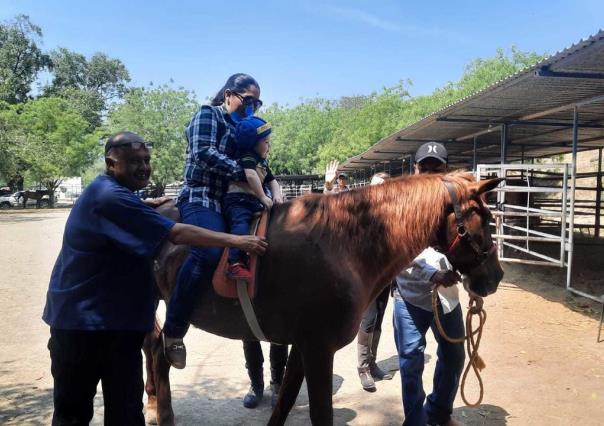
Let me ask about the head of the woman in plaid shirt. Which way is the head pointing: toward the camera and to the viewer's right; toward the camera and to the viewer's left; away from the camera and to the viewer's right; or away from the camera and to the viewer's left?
toward the camera and to the viewer's right

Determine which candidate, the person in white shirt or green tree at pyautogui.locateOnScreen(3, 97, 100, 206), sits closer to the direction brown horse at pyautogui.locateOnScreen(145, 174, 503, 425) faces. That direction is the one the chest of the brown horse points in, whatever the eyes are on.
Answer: the person in white shirt

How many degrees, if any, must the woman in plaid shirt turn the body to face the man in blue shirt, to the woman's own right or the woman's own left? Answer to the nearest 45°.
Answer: approximately 90° to the woman's own right

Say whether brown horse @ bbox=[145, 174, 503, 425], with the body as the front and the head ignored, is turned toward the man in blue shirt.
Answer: no

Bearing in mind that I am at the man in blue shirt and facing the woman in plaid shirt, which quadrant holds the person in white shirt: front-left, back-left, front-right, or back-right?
front-right

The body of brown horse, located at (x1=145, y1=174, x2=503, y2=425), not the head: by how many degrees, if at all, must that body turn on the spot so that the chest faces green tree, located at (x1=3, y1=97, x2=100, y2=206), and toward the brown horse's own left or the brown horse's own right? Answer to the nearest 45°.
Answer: approximately 180°

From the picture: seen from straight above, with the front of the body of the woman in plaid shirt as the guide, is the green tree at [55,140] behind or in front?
behind

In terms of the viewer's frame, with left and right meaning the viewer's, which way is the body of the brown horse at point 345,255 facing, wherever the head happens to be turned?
facing the viewer and to the right of the viewer

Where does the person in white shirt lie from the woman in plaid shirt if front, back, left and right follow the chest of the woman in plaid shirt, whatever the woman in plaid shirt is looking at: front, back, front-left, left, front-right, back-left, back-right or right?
front-left
